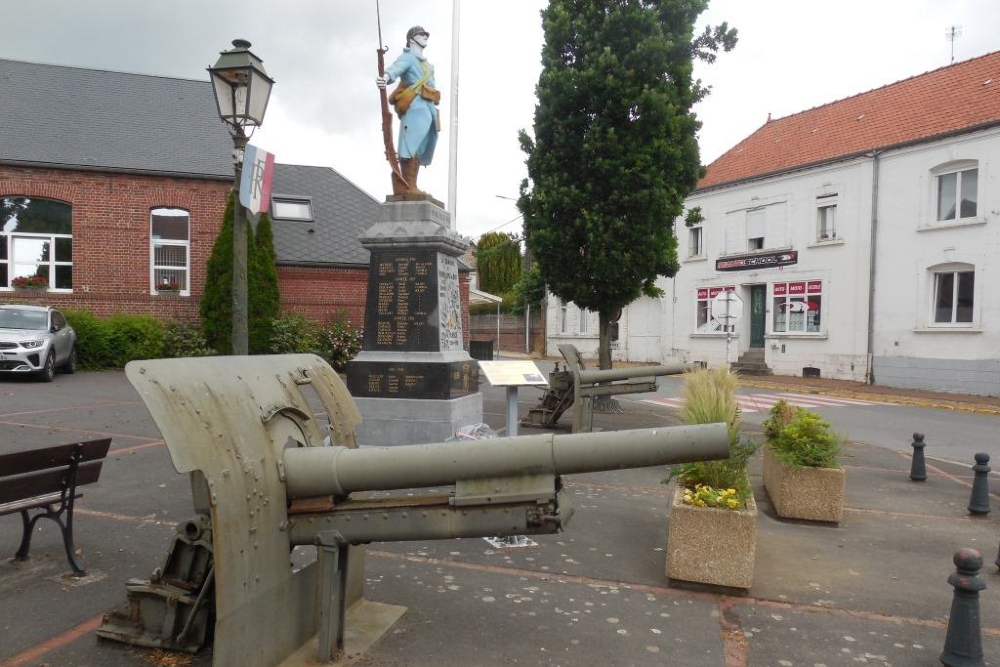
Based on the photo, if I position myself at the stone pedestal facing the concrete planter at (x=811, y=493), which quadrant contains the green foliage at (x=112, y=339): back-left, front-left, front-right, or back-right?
back-left

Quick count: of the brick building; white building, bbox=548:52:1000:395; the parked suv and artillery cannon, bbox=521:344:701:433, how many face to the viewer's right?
1

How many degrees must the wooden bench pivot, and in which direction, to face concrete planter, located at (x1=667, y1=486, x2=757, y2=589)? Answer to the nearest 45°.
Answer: approximately 180°

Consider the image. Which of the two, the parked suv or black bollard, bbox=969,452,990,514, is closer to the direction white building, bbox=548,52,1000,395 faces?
the parked suv

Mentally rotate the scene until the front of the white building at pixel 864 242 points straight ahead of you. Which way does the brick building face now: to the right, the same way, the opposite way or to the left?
to the left

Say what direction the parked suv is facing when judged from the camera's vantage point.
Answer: facing the viewer and to the left of the viewer

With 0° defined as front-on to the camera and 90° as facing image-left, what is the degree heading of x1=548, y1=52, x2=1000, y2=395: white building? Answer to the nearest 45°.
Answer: approximately 45°

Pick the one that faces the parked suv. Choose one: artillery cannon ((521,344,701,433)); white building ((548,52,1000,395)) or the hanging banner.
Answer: the white building

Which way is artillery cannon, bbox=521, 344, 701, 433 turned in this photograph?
to the viewer's right

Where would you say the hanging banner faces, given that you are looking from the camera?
facing the viewer

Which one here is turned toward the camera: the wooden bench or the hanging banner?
the hanging banner
